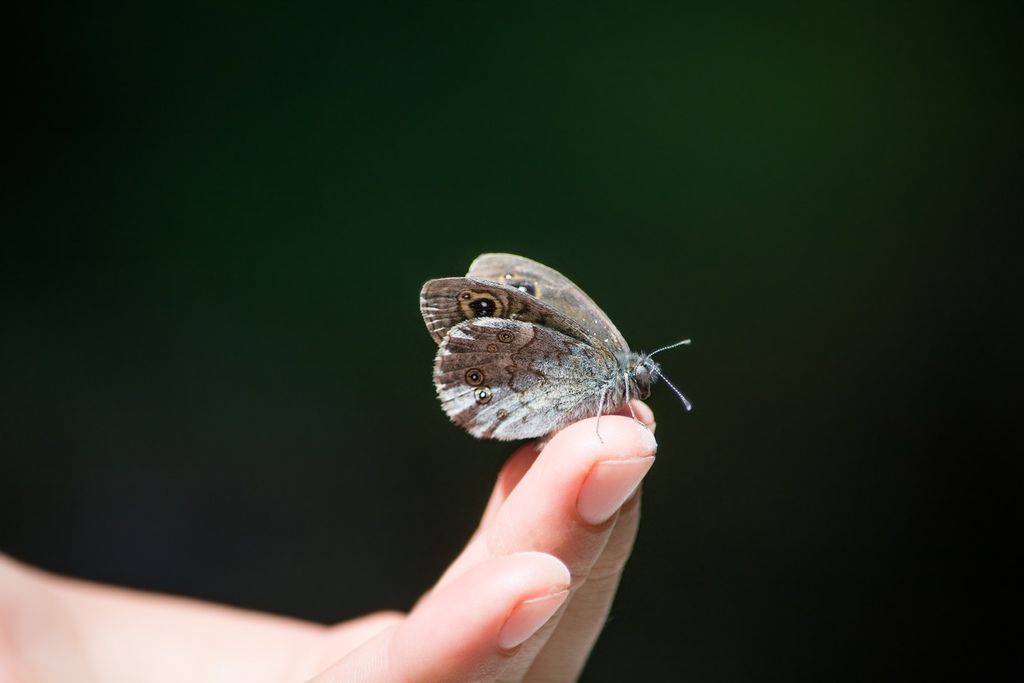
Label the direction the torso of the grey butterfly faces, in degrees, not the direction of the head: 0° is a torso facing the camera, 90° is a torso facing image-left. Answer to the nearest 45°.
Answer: approximately 270°
